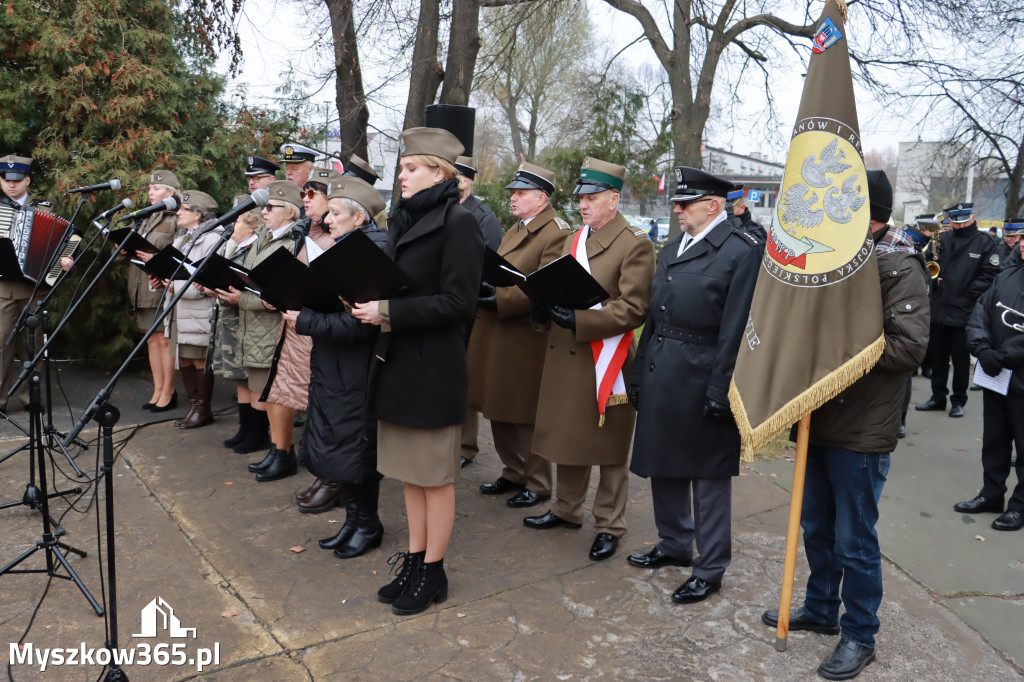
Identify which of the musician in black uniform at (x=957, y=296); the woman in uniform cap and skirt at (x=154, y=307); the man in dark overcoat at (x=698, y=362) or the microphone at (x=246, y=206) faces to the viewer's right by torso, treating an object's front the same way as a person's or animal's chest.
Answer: the microphone

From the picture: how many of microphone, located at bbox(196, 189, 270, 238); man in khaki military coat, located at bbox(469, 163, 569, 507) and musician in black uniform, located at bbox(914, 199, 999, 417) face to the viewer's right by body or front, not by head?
1

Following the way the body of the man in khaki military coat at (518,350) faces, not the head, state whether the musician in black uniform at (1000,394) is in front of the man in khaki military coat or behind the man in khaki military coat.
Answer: behind

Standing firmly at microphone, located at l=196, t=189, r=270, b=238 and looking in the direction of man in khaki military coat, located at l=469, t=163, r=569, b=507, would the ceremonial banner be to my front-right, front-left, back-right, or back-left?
front-right

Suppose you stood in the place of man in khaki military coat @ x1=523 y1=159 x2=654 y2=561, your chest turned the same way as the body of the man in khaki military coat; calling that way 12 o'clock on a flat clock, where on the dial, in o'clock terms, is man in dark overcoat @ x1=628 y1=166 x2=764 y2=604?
The man in dark overcoat is roughly at 9 o'clock from the man in khaki military coat.

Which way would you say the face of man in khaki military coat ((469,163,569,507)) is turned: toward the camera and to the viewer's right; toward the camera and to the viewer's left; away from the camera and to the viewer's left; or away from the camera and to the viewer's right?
toward the camera and to the viewer's left

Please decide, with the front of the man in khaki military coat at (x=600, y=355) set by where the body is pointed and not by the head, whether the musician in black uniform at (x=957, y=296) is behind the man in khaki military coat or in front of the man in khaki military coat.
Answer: behind

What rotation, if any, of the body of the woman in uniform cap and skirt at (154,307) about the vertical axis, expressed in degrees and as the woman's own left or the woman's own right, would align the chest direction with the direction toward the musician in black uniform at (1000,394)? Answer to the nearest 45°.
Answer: approximately 90° to the woman's own left

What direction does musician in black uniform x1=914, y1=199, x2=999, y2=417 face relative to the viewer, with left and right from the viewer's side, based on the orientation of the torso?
facing the viewer and to the left of the viewer

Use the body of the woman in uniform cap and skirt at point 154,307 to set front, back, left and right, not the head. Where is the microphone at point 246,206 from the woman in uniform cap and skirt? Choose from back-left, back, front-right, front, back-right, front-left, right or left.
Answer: front-left

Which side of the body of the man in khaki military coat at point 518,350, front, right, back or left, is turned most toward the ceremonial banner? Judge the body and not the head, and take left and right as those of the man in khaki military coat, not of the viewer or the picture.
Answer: left

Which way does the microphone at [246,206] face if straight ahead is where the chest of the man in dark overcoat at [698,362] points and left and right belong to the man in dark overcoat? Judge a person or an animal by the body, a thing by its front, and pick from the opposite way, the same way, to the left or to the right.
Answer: the opposite way

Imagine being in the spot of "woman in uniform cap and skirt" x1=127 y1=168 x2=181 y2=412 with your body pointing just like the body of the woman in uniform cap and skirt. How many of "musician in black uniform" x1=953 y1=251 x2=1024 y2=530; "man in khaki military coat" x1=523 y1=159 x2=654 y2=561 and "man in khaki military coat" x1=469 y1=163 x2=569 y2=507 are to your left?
3

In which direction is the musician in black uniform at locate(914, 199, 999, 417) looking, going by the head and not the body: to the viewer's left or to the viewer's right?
to the viewer's left

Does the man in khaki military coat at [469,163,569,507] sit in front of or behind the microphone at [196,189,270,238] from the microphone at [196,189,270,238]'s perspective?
in front
